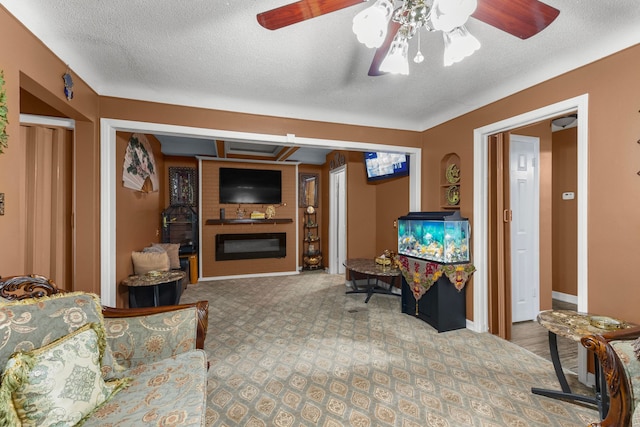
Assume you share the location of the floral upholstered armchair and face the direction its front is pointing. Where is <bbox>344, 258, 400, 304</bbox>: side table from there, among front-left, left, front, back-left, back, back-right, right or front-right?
right

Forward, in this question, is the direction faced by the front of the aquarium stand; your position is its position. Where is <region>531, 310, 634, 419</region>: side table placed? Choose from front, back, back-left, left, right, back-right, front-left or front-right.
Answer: left

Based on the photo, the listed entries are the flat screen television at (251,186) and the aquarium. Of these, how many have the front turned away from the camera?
0

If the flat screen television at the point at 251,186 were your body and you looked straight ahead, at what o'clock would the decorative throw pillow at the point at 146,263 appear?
The decorative throw pillow is roughly at 1 o'clock from the flat screen television.

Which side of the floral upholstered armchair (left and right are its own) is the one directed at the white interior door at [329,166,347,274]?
right

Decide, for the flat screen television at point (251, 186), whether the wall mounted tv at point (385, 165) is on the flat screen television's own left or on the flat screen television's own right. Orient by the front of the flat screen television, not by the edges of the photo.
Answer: on the flat screen television's own left

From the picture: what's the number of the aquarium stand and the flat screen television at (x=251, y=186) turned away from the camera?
0

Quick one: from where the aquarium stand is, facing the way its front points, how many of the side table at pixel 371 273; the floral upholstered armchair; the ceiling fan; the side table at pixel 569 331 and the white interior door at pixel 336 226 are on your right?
2

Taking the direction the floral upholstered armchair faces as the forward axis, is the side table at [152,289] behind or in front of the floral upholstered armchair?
in front

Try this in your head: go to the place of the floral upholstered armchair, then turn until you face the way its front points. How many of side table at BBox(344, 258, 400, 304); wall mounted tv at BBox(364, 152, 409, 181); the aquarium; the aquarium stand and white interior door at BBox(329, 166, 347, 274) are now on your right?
5

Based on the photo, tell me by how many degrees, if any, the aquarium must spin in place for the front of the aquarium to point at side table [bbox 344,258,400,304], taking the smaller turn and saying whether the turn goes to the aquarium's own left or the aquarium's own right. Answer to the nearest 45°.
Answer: approximately 90° to the aquarium's own right

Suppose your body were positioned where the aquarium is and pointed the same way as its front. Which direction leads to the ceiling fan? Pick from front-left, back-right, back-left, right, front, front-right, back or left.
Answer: front-left

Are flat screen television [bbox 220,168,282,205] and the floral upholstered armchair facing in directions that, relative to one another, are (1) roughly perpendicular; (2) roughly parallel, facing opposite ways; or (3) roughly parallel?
roughly perpendicular
